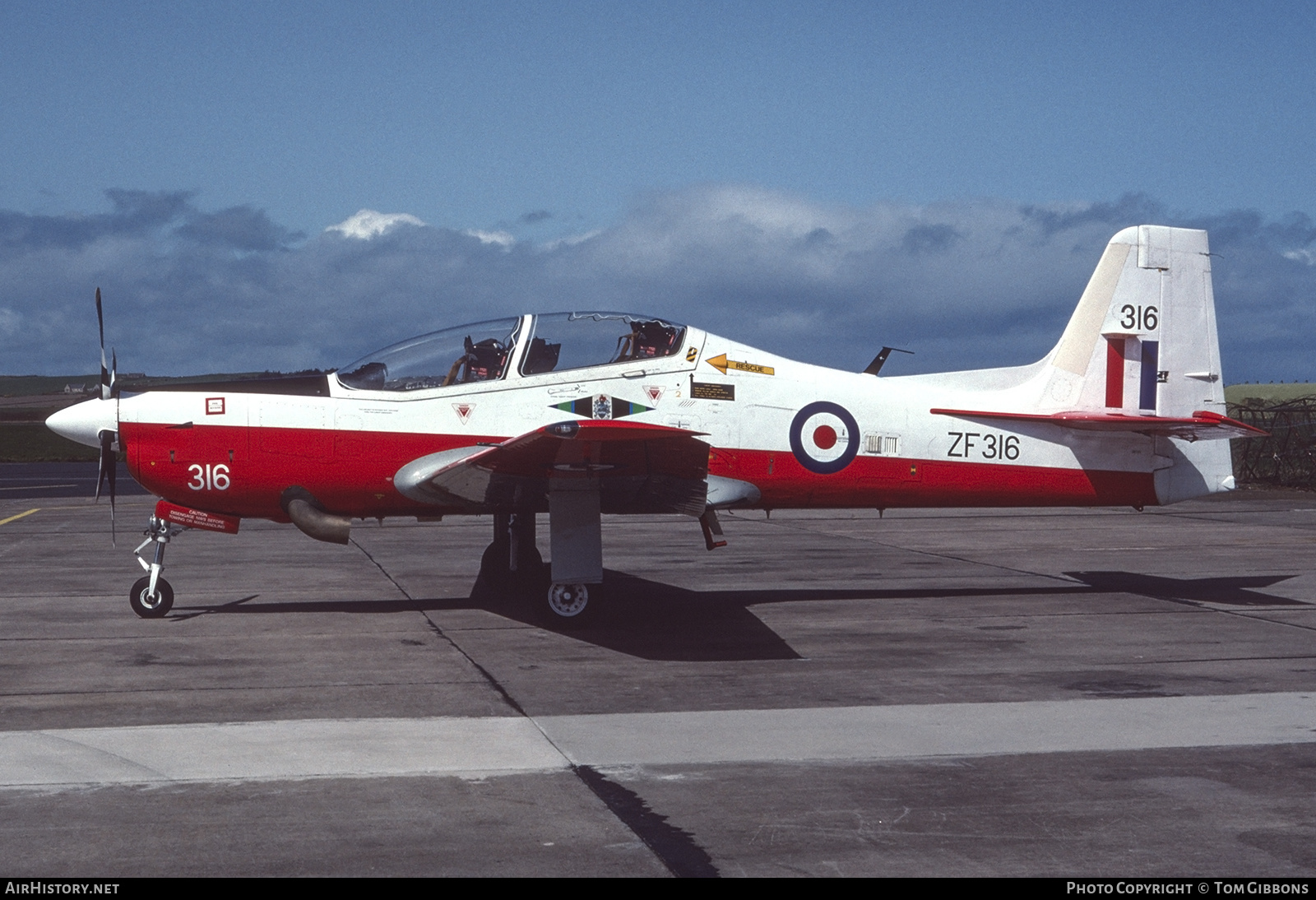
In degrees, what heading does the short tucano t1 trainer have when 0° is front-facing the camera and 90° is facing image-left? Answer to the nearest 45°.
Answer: approximately 90°
